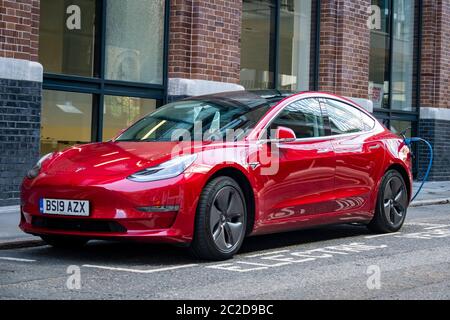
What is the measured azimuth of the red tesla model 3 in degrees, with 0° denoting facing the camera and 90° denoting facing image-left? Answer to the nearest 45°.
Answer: approximately 45°
